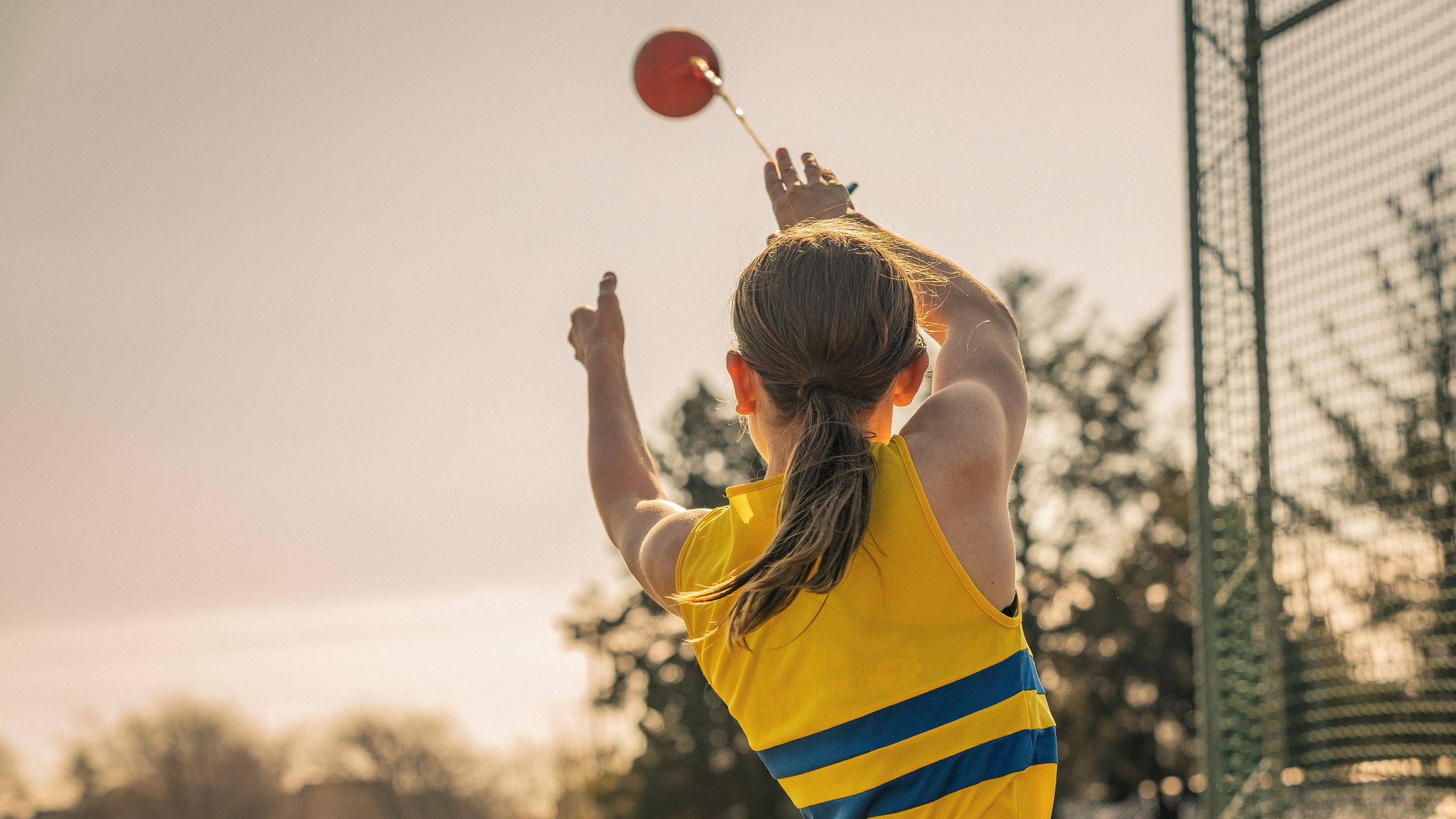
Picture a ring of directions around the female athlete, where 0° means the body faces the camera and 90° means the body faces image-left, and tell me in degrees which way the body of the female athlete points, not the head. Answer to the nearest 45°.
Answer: approximately 180°

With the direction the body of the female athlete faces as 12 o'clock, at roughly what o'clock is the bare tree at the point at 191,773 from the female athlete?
The bare tree is roughly at 11 o'clock from the female athlete.

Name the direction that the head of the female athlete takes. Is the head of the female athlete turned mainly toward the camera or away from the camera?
away from the camera

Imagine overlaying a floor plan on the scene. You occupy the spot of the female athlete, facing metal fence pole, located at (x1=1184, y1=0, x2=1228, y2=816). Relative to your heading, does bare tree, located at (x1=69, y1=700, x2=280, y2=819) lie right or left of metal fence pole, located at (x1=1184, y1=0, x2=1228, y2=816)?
left
